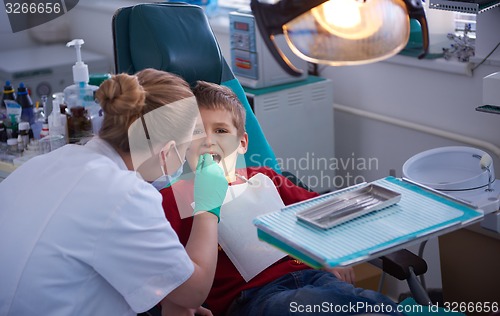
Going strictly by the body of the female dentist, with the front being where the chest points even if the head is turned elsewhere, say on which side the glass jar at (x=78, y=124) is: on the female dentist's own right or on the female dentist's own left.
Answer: on the female dentist's own left

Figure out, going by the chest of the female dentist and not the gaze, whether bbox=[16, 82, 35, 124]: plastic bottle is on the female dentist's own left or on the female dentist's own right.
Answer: on the female dentist's own left

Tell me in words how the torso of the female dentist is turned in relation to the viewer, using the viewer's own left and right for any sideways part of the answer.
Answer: facing away from the viewer and to the right of the viewer

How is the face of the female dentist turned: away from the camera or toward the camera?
away from the camera

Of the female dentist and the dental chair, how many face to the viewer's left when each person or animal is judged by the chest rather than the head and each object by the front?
0

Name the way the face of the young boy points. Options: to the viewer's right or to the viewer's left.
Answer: to the viewer's left

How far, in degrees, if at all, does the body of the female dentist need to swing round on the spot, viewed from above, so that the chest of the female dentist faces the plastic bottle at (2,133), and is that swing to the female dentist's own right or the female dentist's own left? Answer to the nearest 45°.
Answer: approximately 45° to the female dentist's own left
